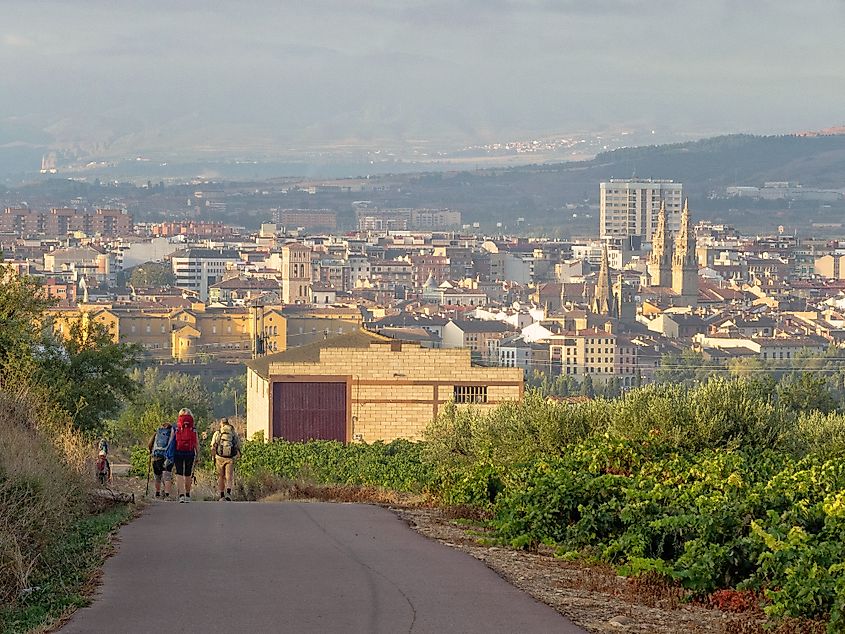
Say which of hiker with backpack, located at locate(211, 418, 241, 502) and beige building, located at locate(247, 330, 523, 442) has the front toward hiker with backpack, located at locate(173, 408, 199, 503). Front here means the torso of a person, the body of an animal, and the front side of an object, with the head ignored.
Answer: the beige building

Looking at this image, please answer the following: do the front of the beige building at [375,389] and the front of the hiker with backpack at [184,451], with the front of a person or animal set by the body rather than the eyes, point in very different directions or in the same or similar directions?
very different directions

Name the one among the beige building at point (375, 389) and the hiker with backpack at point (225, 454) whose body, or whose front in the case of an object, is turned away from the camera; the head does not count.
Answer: the hiker with backpack

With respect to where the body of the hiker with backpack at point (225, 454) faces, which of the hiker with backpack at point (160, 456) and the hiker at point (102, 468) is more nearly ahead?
the hiker

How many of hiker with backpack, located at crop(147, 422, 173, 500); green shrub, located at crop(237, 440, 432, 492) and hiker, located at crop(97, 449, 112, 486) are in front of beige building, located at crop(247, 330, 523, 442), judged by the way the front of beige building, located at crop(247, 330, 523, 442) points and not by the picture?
3

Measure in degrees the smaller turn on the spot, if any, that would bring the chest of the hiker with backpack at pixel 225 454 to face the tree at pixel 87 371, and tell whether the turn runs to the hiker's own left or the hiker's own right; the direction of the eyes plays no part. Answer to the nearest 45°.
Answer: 0° — they already face it

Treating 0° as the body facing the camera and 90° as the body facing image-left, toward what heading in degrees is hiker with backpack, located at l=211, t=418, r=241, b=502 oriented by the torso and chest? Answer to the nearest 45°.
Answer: approximately 180°

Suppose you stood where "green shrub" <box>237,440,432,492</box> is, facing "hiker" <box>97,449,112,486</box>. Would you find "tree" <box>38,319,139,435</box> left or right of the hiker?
right

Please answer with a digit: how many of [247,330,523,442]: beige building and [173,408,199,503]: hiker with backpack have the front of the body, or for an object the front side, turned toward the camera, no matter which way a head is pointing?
1

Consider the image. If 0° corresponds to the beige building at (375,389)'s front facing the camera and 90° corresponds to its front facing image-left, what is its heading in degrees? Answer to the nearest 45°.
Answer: approximately 0°

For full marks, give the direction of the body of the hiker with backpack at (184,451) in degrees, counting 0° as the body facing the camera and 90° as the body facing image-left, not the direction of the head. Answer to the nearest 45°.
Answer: approximately 180°
